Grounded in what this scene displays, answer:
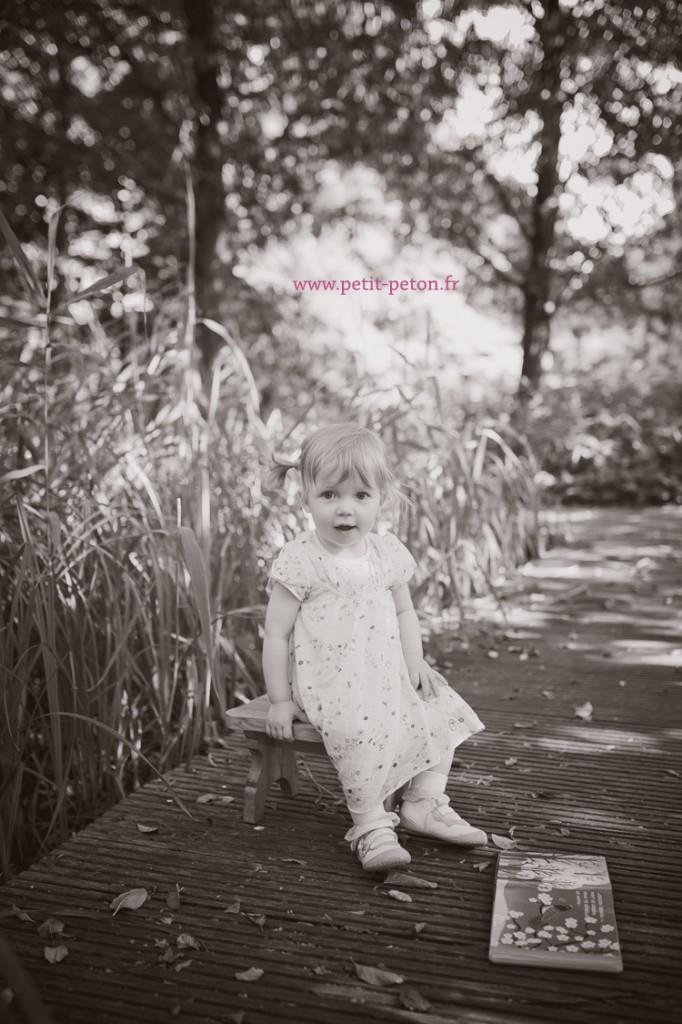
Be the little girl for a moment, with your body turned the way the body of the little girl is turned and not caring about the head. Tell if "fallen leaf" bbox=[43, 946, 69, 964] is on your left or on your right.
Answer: on your right

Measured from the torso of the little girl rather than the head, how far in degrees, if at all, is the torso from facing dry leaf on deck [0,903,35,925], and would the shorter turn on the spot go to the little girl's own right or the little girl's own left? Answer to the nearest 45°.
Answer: approximately 90° to the little girl's own right

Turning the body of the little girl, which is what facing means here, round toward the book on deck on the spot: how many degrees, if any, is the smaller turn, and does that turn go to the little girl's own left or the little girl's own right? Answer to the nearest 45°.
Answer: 0° — they already face it

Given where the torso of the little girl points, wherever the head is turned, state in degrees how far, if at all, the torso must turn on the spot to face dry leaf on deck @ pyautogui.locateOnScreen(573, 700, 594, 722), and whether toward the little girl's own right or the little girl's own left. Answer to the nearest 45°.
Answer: approximately 90° to the little girl's own left

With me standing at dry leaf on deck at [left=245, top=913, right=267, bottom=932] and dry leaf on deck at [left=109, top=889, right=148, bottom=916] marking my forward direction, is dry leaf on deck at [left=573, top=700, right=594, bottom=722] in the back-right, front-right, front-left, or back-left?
back-right

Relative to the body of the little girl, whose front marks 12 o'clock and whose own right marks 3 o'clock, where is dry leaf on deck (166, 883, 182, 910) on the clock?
The dry leaf on deck is roughly at 3 o'clock from the little girl.

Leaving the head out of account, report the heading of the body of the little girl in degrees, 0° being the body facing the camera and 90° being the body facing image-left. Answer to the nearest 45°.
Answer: approximately 315°

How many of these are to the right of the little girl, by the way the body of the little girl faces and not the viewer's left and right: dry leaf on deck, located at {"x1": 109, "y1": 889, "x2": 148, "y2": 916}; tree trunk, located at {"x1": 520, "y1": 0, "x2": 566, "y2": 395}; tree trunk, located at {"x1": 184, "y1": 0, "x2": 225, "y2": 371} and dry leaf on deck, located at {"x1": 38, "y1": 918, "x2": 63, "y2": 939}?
2

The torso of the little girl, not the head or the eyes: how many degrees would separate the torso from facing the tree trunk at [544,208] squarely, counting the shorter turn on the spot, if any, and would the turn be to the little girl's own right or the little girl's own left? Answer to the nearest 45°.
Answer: approximately 135° to the little girl's own left

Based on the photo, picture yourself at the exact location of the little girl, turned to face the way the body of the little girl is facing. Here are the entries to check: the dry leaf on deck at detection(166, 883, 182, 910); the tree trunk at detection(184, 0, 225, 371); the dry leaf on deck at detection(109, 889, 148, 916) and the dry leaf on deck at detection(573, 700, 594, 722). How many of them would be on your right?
2
